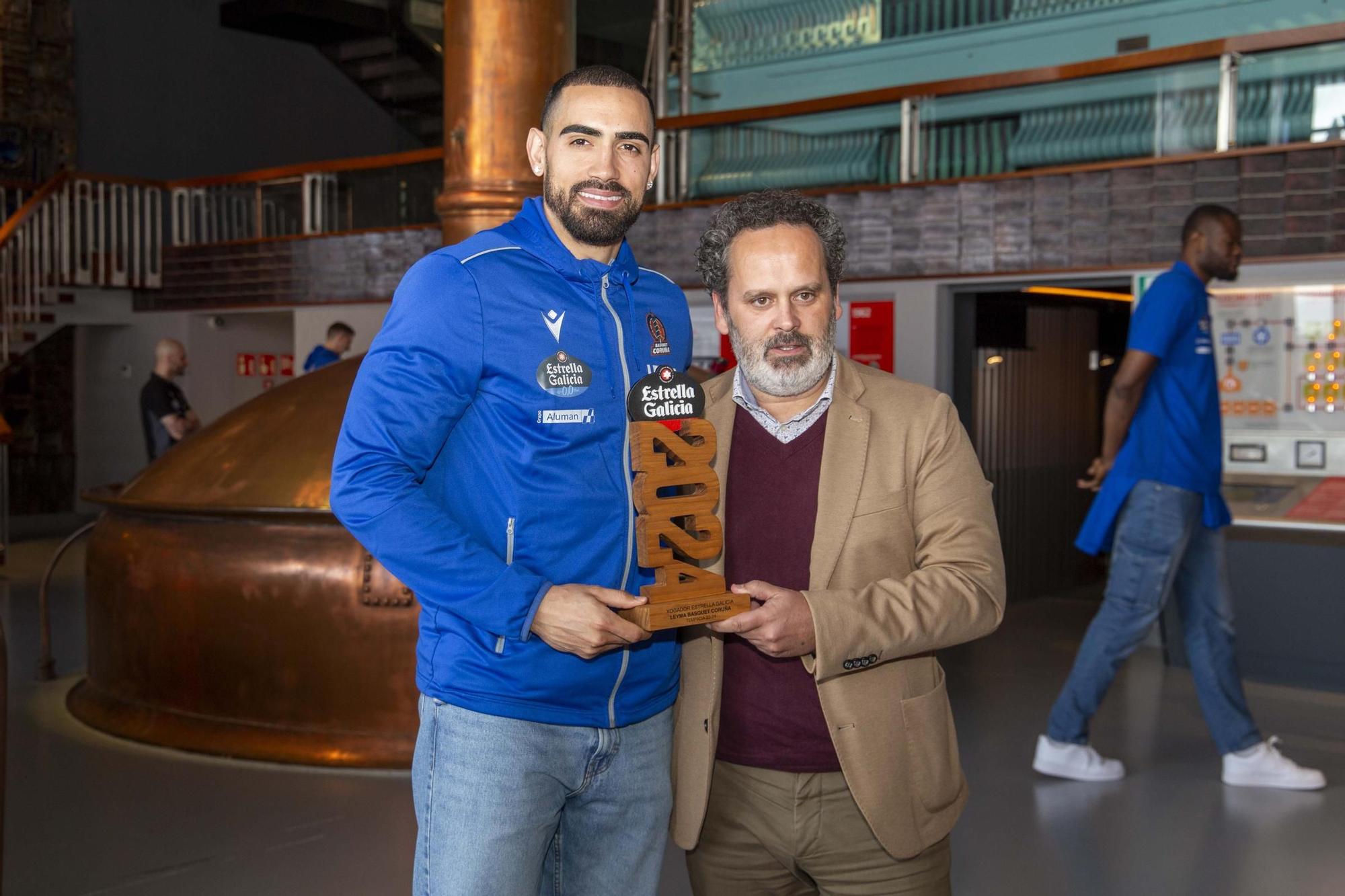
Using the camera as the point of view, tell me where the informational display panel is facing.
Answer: facing the viewer

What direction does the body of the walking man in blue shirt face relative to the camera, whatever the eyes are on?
to the viewer's right

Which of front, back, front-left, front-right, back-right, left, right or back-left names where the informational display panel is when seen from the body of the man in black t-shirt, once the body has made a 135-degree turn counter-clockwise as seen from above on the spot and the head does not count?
back

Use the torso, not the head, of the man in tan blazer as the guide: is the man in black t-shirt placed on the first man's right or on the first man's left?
on the first man's right

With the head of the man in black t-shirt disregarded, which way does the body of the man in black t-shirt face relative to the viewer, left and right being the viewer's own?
facing to the right of the viewer

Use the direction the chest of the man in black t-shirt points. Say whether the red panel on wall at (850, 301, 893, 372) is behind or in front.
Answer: in front

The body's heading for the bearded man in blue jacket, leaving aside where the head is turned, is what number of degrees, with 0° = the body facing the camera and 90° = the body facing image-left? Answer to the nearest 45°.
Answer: approximately 315°

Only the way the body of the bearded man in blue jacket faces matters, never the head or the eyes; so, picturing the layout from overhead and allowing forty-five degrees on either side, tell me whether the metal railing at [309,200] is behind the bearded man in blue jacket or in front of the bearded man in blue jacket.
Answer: behind

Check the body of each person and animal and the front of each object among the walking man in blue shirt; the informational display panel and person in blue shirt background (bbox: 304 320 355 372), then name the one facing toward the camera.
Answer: the informational display panel
